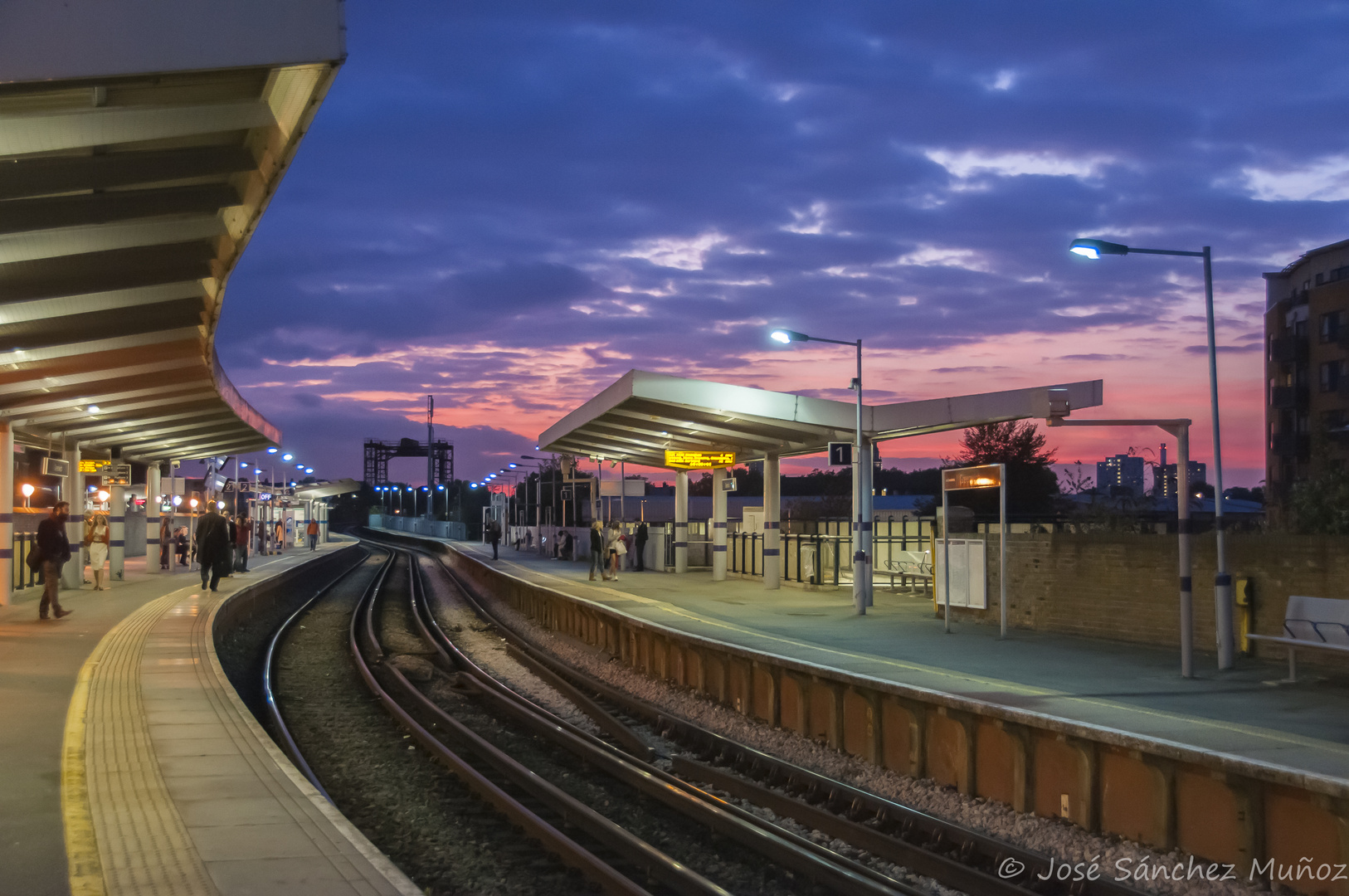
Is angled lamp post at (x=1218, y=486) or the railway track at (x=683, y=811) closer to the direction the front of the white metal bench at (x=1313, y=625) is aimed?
the railway track

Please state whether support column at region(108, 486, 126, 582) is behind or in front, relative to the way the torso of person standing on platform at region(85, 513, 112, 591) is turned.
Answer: behind

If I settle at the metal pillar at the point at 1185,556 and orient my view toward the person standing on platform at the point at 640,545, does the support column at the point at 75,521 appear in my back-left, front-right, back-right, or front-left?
front-left

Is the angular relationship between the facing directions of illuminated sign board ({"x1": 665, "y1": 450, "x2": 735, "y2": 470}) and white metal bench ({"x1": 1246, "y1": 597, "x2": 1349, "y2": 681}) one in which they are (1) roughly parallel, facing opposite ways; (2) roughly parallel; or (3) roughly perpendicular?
roughly perpendicular

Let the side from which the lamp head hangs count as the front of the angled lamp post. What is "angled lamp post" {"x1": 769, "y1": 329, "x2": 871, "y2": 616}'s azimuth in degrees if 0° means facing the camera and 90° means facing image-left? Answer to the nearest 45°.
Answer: approximately 90°

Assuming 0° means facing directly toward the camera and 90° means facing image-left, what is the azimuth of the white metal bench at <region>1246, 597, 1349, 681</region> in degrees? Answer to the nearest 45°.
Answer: approximately 45°

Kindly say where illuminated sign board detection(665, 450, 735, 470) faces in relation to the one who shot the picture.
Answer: facing the viewer

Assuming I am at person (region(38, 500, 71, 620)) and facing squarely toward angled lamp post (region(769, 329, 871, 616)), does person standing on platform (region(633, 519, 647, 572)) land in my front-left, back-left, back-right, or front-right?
front-left

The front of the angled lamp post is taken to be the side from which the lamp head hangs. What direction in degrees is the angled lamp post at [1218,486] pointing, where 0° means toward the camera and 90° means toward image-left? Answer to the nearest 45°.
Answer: approximately 90°
